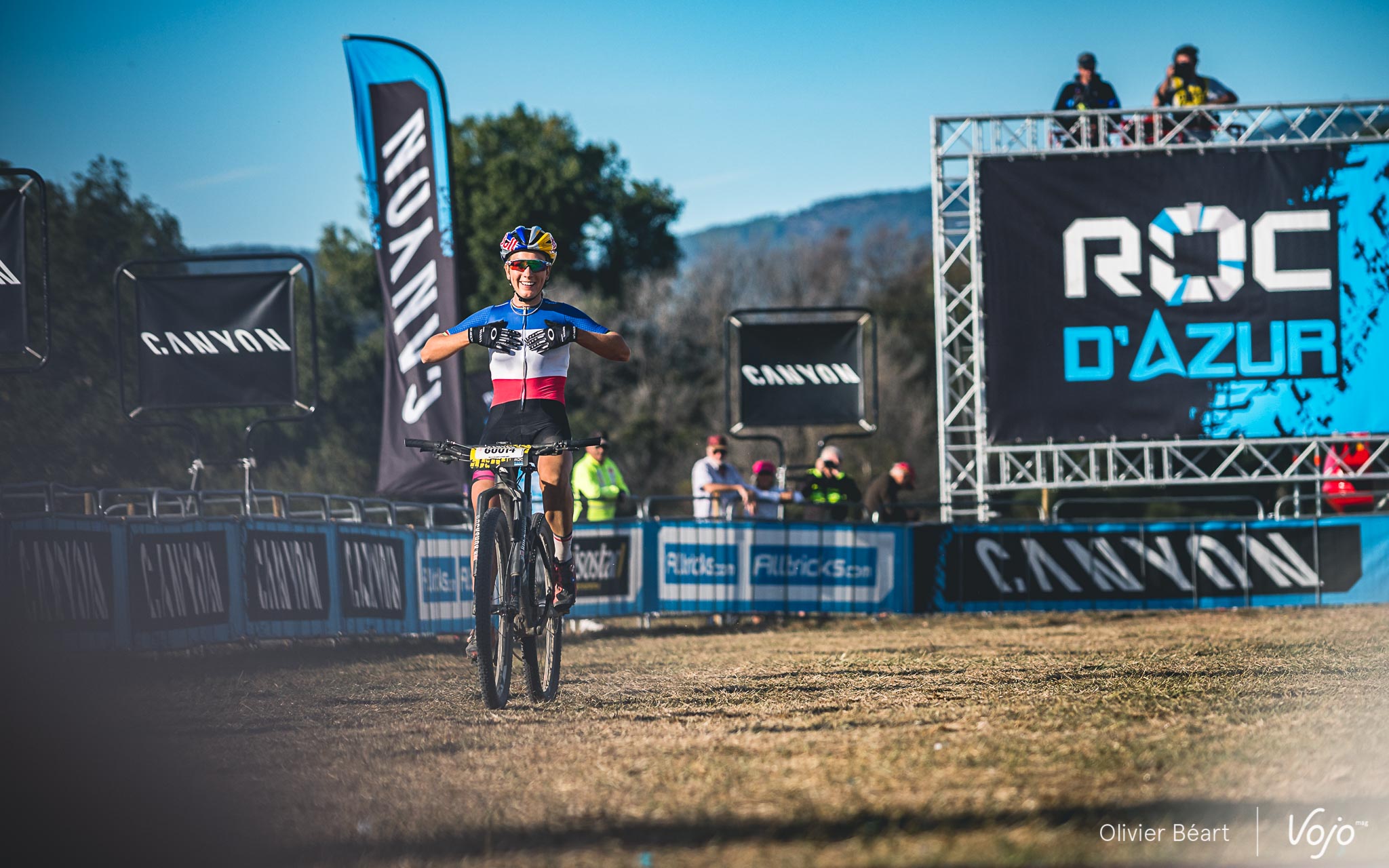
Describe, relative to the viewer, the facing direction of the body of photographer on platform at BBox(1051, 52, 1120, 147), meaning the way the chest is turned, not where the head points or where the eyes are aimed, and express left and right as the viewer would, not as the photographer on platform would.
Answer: facing the viewer

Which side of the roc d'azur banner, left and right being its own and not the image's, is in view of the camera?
front

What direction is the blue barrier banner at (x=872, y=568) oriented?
toward the camera

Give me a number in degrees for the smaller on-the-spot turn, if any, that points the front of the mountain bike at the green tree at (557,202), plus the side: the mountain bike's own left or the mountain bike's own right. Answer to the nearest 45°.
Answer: approximately 180°

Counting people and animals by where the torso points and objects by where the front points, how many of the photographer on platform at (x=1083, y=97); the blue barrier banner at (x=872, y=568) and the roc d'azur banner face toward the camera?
3

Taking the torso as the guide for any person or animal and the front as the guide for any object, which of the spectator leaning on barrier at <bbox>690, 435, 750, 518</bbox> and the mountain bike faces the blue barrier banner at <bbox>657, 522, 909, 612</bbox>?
the spectator leaning on barrier

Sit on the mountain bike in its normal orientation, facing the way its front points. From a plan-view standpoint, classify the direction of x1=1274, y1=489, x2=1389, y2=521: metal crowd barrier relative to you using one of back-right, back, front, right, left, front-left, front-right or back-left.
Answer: back-left

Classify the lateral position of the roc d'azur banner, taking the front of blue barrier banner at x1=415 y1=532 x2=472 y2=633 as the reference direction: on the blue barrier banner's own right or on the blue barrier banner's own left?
on the blue barrier banner's own left

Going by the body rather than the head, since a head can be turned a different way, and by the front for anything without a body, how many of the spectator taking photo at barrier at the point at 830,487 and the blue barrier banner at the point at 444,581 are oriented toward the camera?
2

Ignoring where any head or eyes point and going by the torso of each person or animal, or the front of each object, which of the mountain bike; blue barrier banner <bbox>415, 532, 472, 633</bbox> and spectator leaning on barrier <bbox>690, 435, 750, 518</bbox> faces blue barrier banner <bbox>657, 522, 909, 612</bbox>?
the spectator leaning on barrier

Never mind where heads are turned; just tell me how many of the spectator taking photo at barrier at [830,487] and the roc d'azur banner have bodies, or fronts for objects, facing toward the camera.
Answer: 2

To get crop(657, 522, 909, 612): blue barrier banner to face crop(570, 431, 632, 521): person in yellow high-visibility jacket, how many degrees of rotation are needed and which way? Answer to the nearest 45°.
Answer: approximately 90° to its right

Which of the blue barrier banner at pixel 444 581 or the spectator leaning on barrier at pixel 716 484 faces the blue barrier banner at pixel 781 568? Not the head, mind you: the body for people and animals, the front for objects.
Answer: the spectator leaning on barrier
